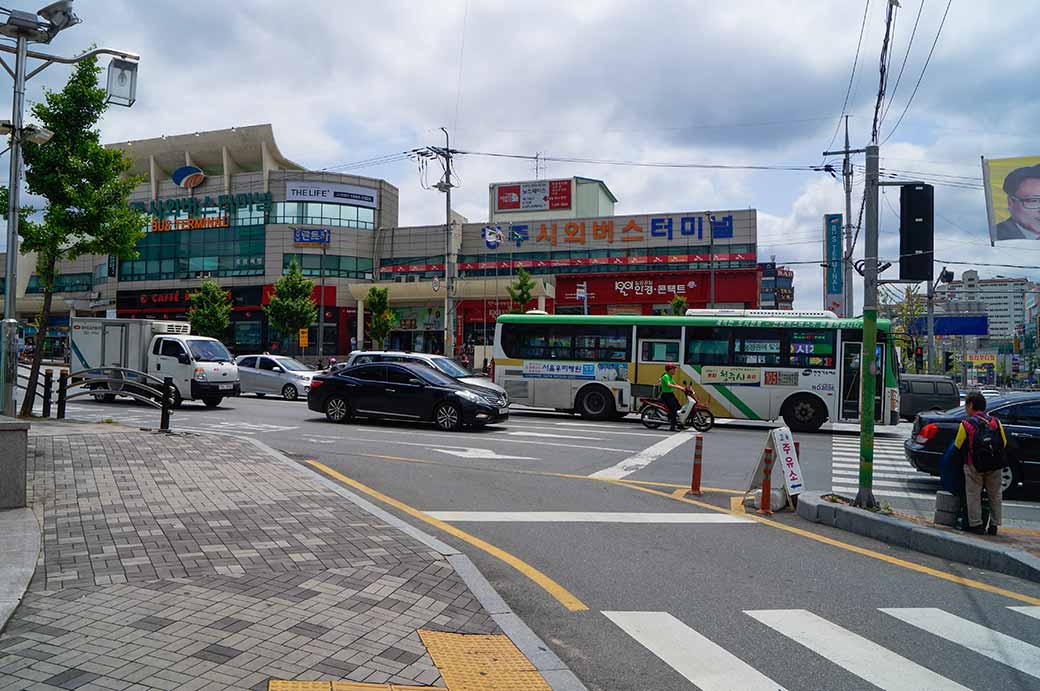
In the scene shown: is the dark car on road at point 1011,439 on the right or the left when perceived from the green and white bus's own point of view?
on its right

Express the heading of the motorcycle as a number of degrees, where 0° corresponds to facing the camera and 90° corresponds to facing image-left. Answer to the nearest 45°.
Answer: approximately 270°

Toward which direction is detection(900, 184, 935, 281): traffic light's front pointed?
away from the camera

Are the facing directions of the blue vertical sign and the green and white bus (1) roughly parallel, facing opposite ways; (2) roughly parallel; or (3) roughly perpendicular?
roughly perpendicular

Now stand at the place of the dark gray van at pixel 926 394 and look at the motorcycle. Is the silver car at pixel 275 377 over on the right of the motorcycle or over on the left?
right

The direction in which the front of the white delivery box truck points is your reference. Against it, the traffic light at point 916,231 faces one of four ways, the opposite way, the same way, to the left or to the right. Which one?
to the left

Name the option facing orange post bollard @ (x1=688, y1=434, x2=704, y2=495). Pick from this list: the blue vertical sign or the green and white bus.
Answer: the blue vertical sign

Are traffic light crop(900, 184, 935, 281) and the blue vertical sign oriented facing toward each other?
yes

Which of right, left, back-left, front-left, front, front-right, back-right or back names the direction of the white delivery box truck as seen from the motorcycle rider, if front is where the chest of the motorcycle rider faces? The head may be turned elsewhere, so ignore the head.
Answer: back

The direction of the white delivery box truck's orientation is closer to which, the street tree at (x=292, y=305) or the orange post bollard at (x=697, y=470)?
the orange post bollard

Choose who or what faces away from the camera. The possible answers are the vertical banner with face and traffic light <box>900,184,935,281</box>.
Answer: the traffic light

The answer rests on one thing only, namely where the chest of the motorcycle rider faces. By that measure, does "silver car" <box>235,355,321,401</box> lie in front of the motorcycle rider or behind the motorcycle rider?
behind
